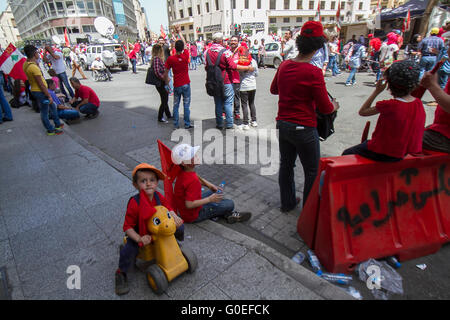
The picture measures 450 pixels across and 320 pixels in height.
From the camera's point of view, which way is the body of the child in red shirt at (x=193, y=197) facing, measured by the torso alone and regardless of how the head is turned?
to the viewer's right

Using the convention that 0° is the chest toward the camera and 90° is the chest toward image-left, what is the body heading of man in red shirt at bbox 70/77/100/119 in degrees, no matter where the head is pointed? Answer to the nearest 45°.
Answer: approximately 90°

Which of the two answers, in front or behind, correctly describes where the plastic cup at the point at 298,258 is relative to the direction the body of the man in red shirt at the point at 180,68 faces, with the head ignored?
behind

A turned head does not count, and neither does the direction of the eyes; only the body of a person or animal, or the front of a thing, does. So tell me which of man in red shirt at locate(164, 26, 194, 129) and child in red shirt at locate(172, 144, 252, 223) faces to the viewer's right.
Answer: the child in red shirt

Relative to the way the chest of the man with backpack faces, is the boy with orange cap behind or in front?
behind

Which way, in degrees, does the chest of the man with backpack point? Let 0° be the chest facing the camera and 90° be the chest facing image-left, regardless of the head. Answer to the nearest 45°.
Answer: approximately 225°

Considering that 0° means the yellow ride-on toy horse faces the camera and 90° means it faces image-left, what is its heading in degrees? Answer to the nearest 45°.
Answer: approximately 315°

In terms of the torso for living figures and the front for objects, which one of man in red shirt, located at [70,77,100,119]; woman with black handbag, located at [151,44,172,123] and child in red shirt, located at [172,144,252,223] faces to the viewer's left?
the man in red shirt

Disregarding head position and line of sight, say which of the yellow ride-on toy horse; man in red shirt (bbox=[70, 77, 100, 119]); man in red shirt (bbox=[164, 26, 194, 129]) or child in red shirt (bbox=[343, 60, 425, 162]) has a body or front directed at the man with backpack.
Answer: the child in red shirt

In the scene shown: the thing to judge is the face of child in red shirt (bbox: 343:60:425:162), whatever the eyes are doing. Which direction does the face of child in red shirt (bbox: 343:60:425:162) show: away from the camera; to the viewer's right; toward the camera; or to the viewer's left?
away from the camera

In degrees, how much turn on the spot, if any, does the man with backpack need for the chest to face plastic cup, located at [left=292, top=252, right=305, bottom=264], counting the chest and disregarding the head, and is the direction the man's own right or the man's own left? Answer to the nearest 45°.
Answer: approximately 135° to the man's own right

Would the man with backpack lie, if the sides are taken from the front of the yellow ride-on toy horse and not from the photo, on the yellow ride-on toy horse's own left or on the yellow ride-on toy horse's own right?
on the yellow ride-on toy horse's own left

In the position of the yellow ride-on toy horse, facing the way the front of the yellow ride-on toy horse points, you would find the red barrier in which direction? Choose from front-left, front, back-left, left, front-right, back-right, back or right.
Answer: front-left

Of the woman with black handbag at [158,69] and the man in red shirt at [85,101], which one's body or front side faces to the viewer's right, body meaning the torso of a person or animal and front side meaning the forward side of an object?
the woman with black handbag
